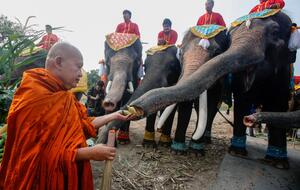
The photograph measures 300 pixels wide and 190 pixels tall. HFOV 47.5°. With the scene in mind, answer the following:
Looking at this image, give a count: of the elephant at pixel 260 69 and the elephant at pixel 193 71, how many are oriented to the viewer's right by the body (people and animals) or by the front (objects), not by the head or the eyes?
0

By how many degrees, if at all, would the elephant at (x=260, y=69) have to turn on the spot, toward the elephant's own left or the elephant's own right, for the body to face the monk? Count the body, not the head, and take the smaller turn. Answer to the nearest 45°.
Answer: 0° — it already faces them

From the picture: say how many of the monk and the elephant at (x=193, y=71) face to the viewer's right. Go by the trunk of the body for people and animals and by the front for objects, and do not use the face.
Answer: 1

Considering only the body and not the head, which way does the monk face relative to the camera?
to the viewer's right

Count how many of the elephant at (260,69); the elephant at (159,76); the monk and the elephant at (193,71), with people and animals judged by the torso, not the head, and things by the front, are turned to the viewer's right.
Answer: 1

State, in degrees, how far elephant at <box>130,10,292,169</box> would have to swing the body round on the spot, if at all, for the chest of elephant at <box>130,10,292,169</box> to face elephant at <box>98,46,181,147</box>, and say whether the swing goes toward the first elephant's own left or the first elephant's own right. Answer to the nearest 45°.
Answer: approximately 45° to the first elephant's own right

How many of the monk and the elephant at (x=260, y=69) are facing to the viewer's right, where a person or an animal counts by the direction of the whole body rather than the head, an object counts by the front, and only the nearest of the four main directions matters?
1

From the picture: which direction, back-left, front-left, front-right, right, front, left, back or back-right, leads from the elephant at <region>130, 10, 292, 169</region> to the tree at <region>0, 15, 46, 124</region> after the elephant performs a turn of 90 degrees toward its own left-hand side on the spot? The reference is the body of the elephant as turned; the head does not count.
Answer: right

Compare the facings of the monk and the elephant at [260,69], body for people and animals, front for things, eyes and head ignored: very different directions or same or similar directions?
very different directions

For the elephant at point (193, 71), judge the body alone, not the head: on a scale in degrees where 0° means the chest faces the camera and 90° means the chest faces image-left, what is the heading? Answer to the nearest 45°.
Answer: approximately 45°

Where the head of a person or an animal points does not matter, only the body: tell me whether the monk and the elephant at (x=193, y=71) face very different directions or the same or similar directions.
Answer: very different directions

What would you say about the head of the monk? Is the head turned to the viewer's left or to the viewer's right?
to the viewer's right

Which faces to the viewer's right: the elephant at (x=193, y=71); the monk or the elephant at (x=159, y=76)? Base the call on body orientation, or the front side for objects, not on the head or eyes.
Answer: the monk

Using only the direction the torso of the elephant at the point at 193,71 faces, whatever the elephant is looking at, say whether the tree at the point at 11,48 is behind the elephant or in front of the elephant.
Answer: in front
